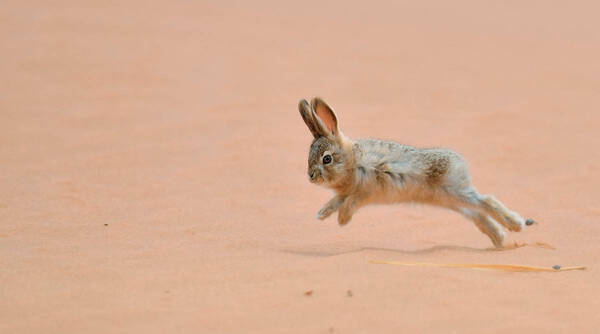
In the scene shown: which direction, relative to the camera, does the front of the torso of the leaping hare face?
to the viewer's left
